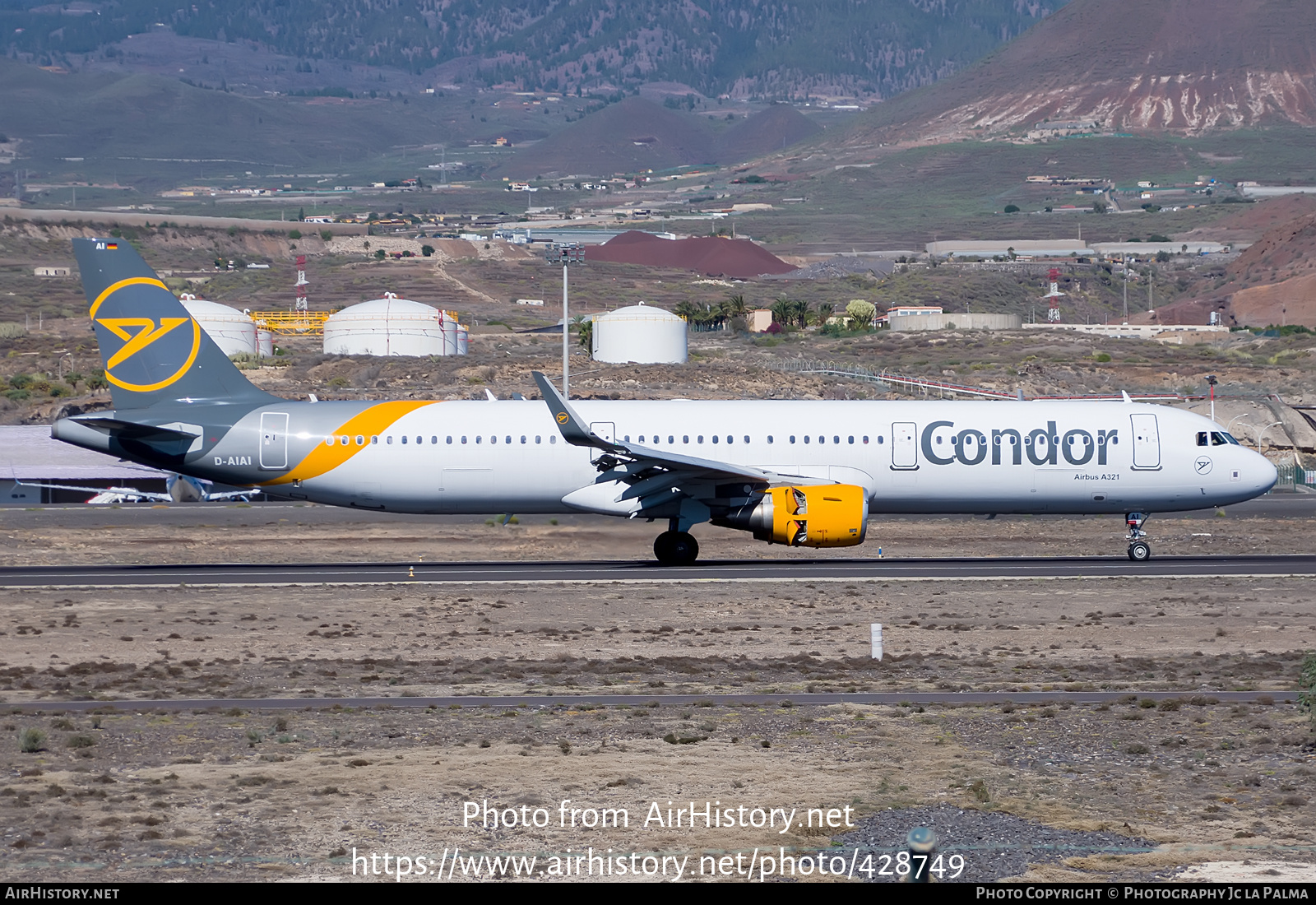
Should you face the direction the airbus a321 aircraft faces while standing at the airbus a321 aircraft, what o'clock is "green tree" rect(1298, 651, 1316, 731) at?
The green tree is roughly at 2 o'clock from the airbus a321 aircraft.

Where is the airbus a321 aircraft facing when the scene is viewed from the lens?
facing to the right of the viewer
